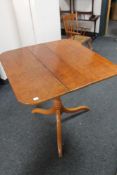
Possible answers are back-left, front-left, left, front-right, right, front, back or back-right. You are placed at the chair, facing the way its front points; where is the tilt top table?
front-right
